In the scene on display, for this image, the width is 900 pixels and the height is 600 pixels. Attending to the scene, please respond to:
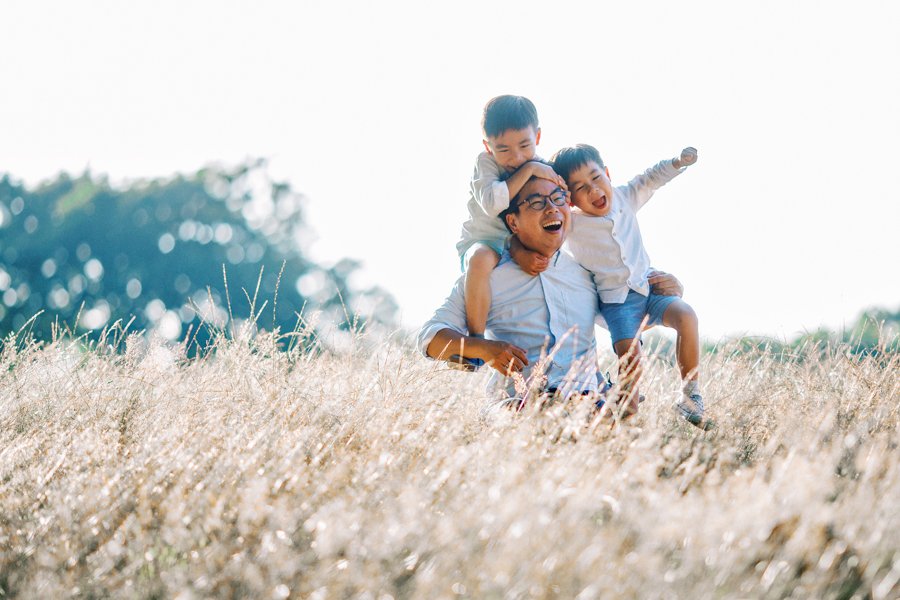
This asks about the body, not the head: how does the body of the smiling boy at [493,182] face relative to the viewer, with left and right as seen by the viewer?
facing the viewer and to the right of the viewer

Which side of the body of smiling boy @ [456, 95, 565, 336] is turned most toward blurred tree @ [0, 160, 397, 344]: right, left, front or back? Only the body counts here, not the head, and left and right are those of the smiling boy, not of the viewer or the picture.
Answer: back
